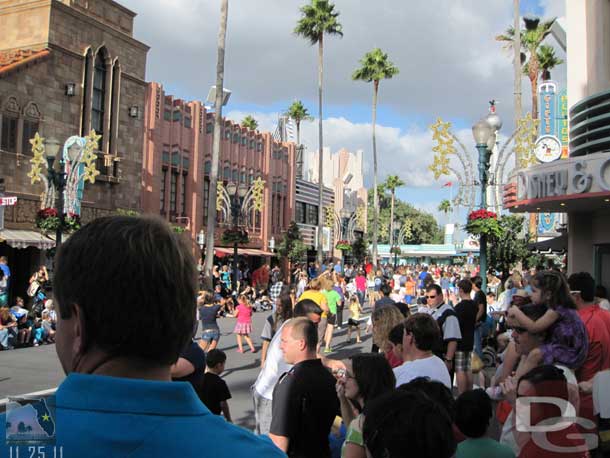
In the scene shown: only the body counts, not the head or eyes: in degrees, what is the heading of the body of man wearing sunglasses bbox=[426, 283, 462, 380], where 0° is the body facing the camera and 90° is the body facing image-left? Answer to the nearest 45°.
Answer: approximately 45°

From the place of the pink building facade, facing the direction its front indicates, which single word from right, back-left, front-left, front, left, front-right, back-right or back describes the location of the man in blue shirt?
front-right

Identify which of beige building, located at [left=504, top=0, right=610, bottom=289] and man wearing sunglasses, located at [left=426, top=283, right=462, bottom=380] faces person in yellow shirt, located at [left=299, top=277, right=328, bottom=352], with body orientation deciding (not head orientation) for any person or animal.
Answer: the beige building

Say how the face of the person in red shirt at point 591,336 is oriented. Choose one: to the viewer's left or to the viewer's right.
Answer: to the viewer's left

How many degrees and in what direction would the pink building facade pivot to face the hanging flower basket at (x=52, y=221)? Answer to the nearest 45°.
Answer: approximately 45° to its right

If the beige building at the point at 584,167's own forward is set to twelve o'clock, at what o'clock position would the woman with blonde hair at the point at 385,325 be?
The woman with blonde hair is roughly at 11 o'clock from the beige building.

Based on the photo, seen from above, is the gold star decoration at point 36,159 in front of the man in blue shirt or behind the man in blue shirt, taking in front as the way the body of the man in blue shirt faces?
in front

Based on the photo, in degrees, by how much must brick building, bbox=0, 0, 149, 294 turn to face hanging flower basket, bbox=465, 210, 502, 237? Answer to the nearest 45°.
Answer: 0° — it already faces it

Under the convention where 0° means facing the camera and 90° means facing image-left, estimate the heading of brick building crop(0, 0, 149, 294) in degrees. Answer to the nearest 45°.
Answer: approximately 315°

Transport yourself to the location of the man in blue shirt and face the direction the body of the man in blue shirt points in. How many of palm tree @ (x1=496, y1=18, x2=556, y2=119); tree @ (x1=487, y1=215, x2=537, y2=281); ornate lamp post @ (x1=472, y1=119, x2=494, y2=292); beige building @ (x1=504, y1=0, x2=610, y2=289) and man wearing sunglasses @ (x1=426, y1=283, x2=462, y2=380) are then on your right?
5

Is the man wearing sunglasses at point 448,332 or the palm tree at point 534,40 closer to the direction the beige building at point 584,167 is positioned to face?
the man wearing sunglasses

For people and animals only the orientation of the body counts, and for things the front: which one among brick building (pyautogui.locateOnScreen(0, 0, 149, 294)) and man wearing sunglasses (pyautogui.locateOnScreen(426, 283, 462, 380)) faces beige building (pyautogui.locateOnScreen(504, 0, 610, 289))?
the brick building

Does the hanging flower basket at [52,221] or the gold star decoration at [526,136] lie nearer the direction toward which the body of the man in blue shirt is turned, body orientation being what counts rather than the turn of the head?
the hanging flower basket

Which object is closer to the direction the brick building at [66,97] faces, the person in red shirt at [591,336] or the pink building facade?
the person in red shirt

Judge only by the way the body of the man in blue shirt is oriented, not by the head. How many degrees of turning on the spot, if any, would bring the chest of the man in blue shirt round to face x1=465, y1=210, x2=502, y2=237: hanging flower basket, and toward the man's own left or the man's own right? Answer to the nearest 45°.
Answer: approximately 90° to the man's own right

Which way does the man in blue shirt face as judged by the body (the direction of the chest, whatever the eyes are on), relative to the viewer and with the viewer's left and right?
facing away from the viewer and to the left of the viewer

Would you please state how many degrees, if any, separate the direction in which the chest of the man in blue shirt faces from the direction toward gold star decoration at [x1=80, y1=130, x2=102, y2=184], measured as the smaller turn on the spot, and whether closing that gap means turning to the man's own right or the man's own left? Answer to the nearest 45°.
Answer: approximately 45° to the man's own right
